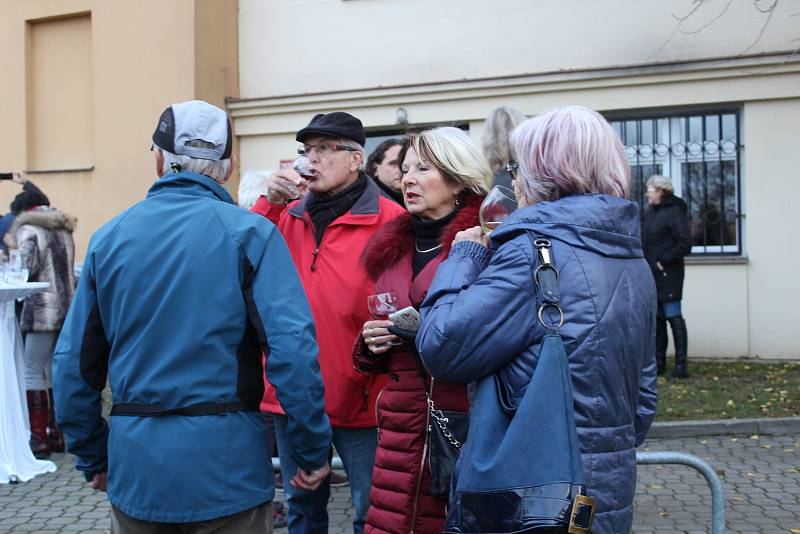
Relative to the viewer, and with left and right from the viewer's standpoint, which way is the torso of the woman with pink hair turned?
facing away from the viewer and to the left of the viewer

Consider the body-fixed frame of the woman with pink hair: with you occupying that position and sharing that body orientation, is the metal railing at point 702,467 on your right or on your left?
on your right

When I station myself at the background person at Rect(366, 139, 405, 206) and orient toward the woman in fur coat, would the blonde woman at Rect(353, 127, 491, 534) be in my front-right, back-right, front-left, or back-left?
back-left

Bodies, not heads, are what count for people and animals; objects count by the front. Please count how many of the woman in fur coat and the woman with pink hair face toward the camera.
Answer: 0

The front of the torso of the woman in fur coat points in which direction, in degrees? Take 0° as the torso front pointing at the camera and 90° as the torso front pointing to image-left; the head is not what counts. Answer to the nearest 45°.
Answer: approximately 135°

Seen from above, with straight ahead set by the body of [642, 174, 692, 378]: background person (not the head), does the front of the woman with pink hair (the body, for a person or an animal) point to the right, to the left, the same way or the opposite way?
to the right

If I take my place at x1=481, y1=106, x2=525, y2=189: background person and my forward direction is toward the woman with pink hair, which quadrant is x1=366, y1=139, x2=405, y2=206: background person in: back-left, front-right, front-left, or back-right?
back-right

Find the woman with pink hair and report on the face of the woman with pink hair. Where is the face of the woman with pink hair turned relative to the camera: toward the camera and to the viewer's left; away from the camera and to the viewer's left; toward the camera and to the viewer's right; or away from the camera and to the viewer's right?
away from the camera and to the viewer's left
